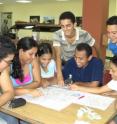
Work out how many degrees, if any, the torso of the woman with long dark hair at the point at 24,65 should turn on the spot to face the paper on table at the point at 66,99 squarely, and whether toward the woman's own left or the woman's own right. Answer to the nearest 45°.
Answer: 0° — they already face it

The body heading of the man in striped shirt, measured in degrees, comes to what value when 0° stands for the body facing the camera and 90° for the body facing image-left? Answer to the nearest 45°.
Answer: approximately 0°

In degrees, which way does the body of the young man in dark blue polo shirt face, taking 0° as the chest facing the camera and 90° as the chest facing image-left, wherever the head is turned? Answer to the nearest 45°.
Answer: approximately 45°

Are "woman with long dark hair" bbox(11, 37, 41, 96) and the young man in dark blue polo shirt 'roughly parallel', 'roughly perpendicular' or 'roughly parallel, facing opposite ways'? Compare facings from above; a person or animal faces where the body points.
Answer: roughly perpendicular

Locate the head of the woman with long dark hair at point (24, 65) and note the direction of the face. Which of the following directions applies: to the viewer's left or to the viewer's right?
to the viewer's right

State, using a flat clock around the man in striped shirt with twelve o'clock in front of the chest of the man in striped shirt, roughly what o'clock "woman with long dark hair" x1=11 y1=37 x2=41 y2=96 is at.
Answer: The woman with long dark hair is roughly at 1 o'clock from the man in striped shirt.

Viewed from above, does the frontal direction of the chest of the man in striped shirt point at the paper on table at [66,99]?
yes
